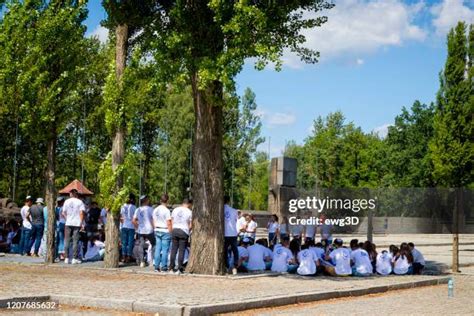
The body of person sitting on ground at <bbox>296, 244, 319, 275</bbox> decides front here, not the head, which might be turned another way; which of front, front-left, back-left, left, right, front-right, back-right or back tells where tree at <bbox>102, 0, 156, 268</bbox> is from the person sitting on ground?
left

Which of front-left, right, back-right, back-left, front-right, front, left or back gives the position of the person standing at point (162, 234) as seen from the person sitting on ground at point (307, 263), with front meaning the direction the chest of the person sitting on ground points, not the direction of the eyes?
left

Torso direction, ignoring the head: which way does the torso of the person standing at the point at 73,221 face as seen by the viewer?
away from the camera

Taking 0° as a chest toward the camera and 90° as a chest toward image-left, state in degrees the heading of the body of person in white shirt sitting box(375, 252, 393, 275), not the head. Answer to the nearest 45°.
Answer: approximately 180°

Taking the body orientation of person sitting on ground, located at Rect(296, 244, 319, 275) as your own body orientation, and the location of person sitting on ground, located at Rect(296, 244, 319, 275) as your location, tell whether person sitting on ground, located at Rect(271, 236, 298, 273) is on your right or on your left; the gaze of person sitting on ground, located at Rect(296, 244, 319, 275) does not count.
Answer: on your left

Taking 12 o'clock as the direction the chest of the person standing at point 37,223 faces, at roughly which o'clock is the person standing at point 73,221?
the person standing at point 73,221 is roughly at 4 o'clock from the person standing at point 37,223.

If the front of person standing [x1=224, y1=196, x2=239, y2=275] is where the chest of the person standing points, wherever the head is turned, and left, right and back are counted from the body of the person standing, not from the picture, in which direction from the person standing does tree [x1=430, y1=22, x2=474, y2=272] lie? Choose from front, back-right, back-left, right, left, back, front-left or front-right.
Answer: front-right

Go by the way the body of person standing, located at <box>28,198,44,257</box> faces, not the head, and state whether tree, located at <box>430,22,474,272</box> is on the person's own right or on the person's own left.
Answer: on the person's own right

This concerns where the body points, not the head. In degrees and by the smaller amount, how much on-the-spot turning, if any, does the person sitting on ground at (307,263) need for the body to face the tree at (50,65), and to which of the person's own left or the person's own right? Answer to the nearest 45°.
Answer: approximately 90° to the person's own left

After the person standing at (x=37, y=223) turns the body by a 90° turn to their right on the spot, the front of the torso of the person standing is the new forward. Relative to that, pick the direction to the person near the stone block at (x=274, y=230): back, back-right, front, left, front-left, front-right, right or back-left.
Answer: front-left

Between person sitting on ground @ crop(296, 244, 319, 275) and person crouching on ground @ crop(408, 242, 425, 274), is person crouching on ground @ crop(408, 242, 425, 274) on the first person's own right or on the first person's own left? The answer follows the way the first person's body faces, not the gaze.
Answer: on the first person's own right

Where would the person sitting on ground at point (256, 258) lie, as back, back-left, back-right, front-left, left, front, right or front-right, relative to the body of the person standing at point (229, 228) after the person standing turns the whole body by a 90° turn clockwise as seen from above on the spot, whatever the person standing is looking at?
front-left

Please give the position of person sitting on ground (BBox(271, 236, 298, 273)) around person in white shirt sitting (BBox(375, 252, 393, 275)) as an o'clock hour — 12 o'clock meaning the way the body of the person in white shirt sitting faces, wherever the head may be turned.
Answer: The person sitting on ground is roughly at 8 o'clock from the person in white shirt sitting.

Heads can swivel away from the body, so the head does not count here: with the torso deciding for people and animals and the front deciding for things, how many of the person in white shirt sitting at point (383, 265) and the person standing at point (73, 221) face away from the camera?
2

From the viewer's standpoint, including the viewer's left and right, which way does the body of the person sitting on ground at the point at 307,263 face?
facing away from the viewer
